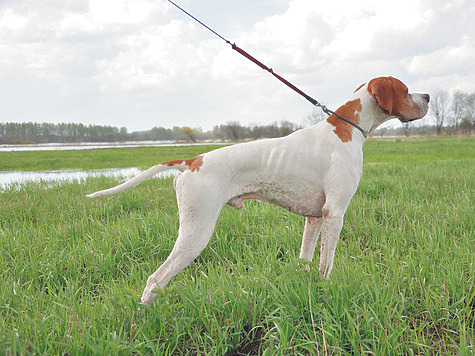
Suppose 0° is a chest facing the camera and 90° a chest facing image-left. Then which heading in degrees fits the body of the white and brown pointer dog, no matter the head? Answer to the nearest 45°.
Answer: approximately 270°
